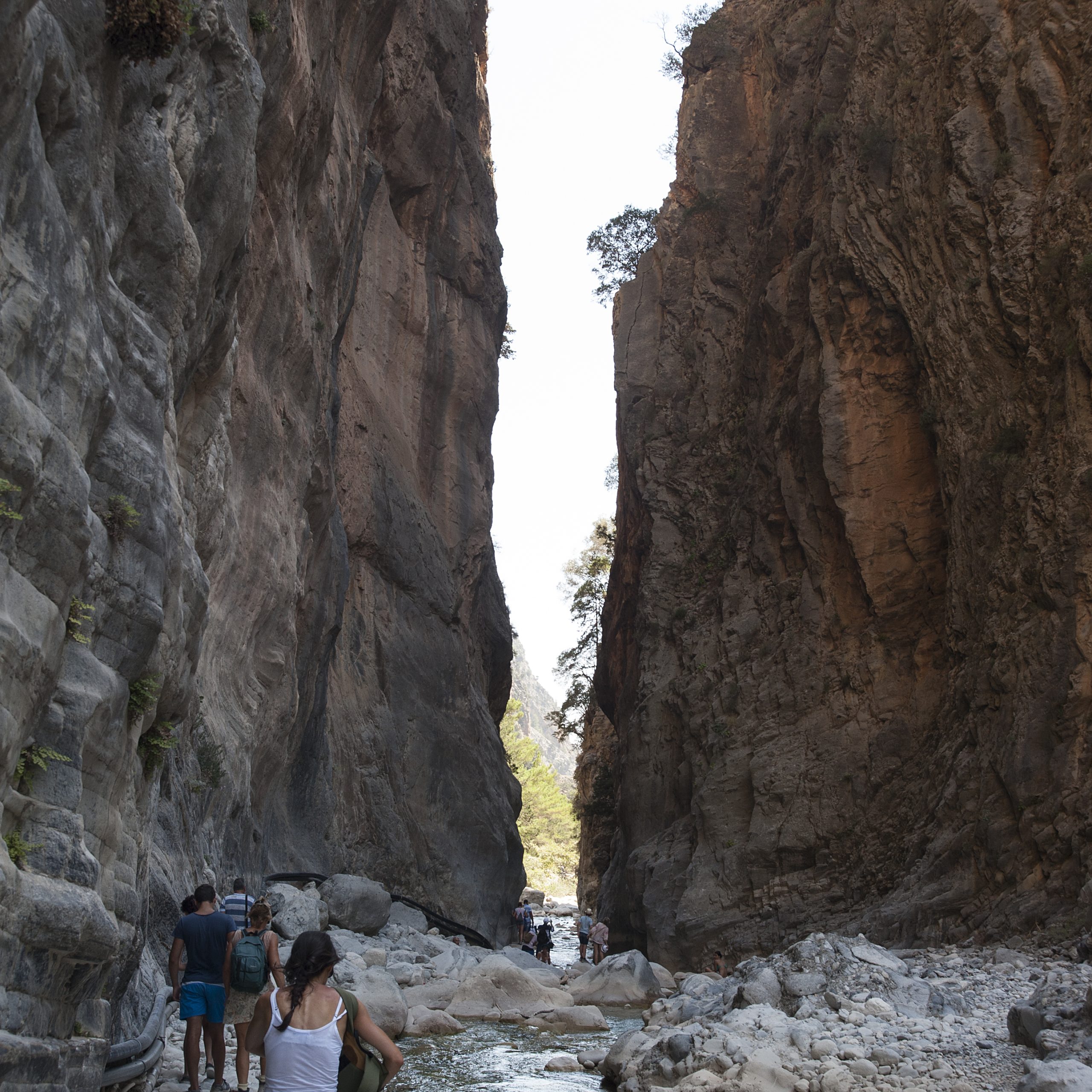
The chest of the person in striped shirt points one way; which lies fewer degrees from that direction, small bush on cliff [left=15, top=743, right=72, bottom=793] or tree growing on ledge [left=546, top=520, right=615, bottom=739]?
the tree growing on ledge

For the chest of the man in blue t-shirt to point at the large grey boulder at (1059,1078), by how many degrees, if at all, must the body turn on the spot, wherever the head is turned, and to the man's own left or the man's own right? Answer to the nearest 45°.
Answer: approximately 90° to the man's own right

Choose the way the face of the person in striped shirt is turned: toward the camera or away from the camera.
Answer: away from the camera

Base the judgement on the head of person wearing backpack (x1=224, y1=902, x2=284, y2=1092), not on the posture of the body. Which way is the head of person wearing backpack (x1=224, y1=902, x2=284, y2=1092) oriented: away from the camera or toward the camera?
away from the camera

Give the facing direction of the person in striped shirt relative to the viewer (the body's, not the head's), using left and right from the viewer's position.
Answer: facing away from the viewer

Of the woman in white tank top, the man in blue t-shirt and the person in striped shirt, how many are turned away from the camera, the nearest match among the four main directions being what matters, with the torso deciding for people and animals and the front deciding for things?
3

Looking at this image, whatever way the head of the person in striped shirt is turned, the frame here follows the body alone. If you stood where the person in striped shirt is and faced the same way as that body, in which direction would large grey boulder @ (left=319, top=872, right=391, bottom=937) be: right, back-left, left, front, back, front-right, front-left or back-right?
front

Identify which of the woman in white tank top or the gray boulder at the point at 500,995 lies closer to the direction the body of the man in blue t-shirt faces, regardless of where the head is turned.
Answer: the gray boulder

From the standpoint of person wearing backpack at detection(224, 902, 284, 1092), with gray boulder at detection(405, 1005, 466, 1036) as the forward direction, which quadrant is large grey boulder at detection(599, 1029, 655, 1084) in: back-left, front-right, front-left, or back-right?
front-right

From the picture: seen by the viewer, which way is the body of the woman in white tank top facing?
away from the camera

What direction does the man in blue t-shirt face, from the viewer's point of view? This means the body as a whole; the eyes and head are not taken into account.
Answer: away from the camera

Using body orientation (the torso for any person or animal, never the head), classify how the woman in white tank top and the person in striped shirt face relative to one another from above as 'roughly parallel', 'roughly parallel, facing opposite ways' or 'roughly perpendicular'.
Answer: roughly parallel

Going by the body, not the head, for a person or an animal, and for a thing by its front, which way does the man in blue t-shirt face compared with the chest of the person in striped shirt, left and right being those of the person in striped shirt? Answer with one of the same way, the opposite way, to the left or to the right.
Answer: the same way
